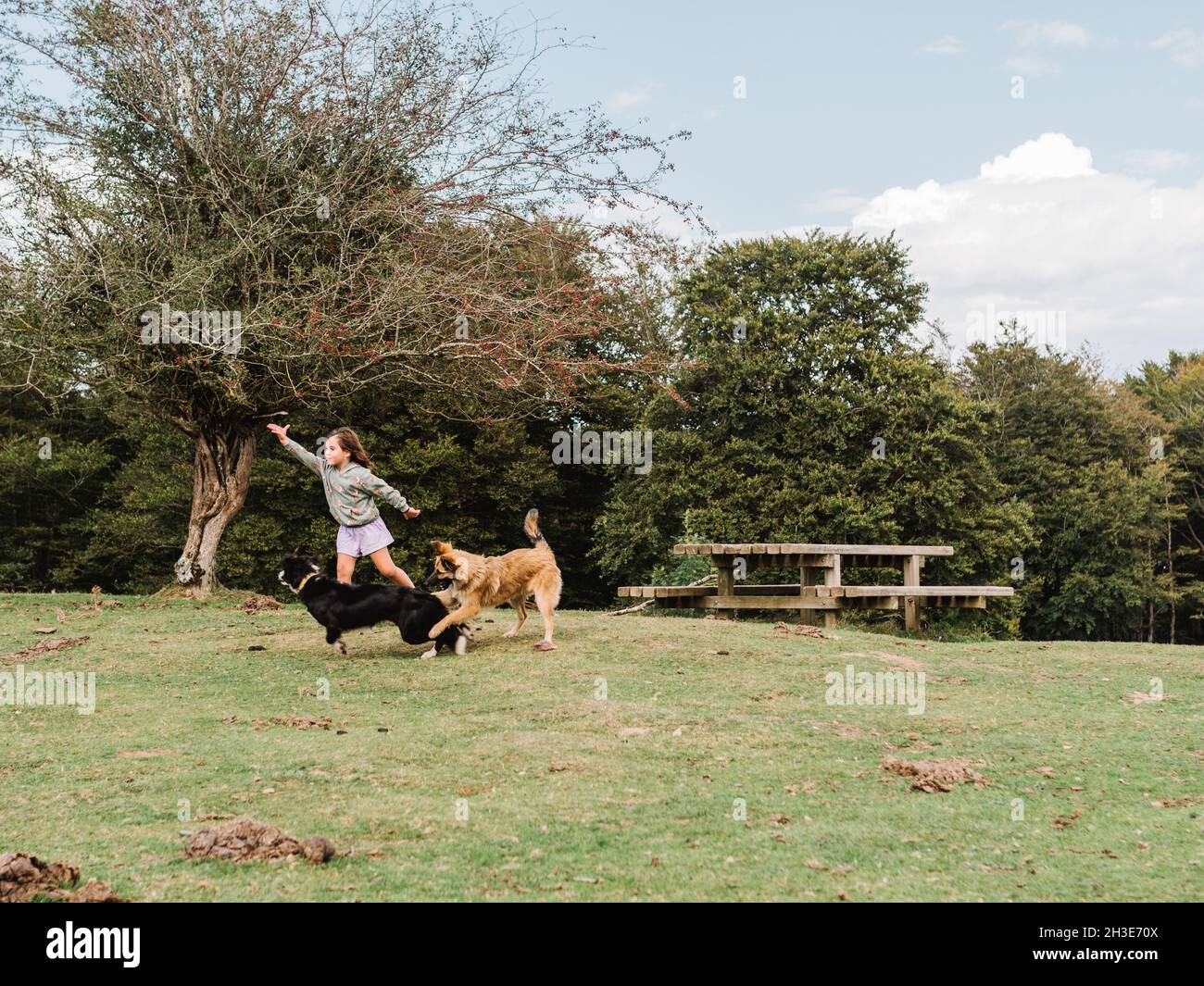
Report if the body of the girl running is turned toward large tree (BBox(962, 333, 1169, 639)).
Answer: no

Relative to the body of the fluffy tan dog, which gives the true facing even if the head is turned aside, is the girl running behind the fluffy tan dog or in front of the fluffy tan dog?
in front

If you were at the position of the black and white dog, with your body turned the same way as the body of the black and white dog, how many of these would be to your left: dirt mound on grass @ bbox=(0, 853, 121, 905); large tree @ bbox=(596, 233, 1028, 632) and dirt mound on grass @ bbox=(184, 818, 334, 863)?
2

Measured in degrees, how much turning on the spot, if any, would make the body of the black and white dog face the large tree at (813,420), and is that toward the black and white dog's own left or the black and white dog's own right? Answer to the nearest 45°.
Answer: approximately 135° to the black and white dog's own right

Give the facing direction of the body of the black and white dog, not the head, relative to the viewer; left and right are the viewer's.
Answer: facing to the left of the viewer

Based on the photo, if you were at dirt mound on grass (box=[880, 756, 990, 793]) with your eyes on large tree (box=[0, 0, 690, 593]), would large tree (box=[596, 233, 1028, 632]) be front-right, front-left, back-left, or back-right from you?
front-right

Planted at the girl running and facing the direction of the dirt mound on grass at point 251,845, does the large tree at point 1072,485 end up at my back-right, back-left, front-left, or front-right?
back-left

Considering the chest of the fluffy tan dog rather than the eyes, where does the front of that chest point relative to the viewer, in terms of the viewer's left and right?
facing to the left of the viewer

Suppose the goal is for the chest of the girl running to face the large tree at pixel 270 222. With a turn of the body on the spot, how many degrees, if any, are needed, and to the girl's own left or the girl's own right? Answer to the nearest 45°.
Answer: approximately 135° to the girl's own right

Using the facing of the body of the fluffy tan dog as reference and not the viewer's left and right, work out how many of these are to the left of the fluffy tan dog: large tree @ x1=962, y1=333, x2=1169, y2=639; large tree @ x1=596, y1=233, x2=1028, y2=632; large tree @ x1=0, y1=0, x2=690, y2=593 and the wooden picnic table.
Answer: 0

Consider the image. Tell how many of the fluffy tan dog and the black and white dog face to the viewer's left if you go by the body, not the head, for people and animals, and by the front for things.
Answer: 2

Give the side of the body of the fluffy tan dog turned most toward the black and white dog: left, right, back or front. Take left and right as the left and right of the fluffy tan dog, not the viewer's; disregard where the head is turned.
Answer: front
